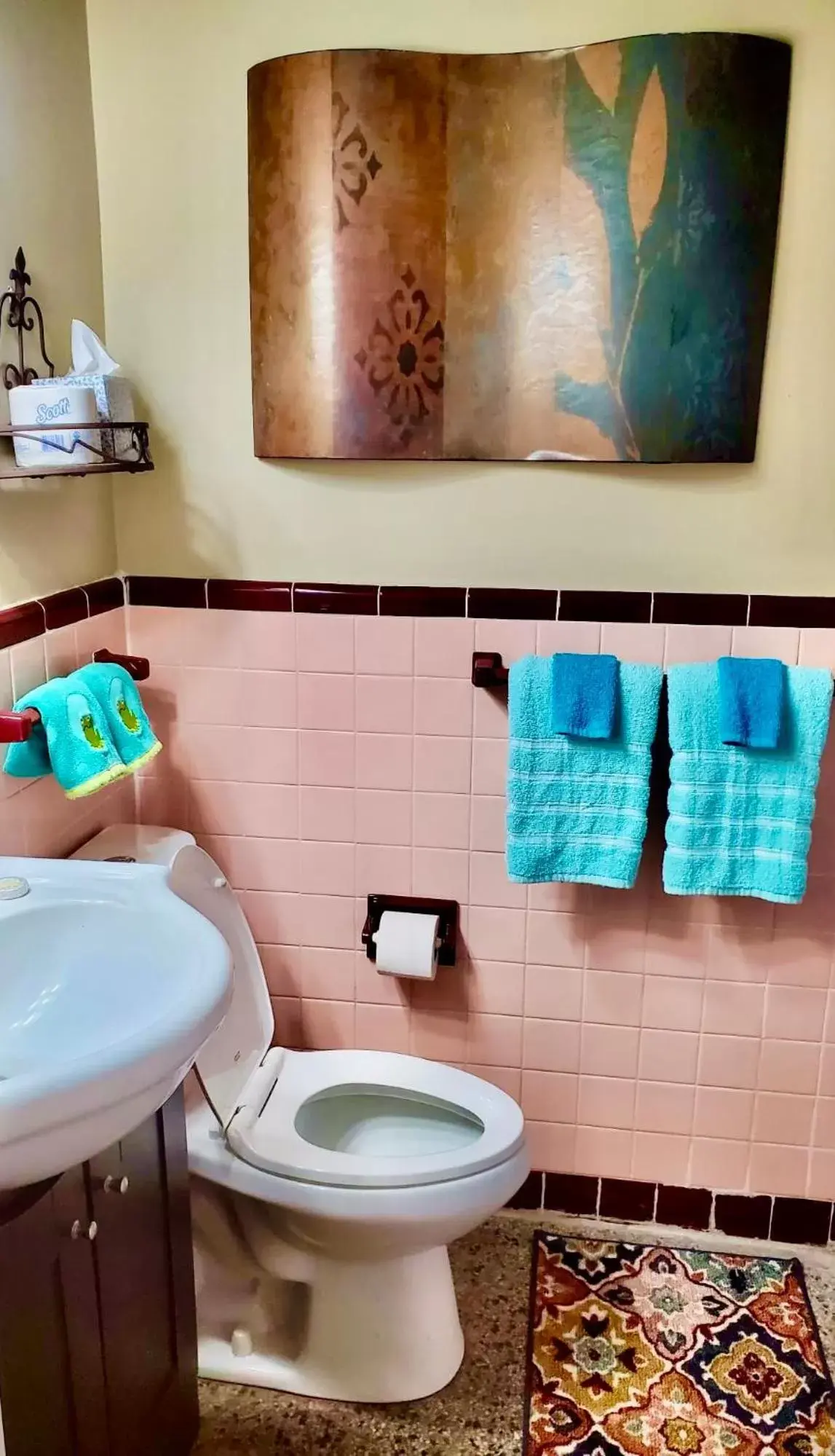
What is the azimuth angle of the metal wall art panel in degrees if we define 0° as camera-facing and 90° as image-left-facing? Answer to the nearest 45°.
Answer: approximately 0°
